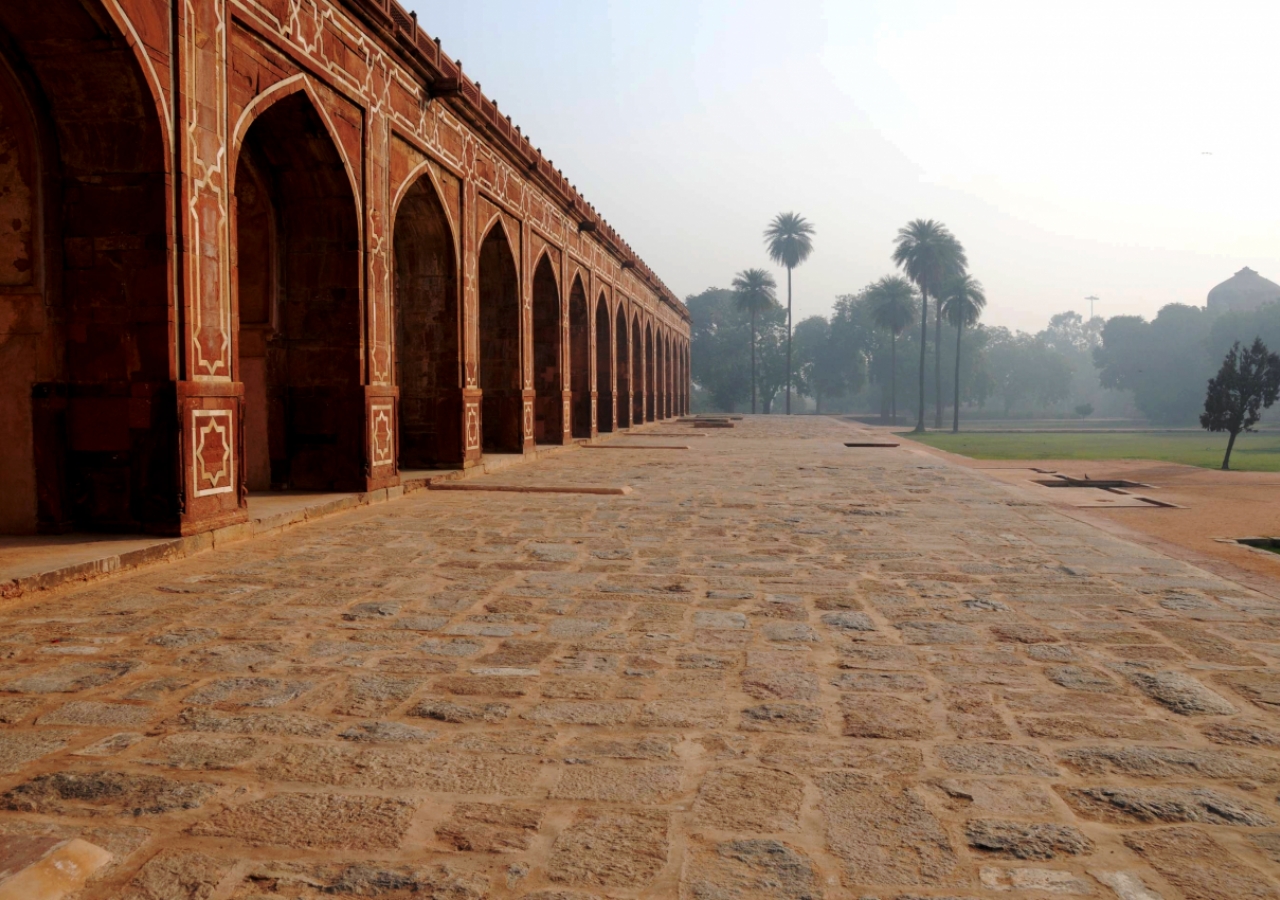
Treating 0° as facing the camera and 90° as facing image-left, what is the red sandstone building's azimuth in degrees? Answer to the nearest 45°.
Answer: approximately 315°
